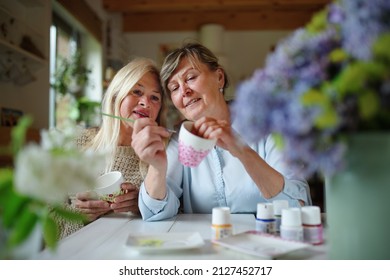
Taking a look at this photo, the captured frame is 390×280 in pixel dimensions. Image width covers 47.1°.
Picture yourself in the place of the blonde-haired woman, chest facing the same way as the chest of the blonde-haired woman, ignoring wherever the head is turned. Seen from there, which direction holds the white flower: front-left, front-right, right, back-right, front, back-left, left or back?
front

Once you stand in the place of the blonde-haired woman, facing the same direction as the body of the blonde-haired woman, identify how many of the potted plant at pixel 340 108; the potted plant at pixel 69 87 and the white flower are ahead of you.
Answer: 2

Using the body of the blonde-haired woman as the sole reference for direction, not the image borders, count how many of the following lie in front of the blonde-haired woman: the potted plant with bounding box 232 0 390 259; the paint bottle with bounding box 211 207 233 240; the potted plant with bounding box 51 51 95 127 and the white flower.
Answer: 3

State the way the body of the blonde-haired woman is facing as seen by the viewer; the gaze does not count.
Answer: toward the camera

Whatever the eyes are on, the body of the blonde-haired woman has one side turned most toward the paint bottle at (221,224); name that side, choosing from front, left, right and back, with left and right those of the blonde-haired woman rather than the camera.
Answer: front

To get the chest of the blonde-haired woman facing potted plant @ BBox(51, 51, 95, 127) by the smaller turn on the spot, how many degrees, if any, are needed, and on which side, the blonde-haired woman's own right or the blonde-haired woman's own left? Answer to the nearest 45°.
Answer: approximately 180°

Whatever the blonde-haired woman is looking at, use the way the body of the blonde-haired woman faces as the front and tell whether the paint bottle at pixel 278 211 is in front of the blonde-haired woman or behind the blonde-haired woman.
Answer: in front

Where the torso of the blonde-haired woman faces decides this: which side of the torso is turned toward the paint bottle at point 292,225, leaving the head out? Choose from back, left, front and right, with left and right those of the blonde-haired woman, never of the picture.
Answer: front

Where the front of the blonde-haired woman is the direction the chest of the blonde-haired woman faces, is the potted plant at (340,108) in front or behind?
in front

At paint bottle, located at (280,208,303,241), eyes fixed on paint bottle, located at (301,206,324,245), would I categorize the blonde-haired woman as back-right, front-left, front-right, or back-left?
back-left

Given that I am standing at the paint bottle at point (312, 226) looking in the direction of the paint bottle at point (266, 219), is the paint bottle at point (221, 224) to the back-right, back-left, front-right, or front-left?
front-left

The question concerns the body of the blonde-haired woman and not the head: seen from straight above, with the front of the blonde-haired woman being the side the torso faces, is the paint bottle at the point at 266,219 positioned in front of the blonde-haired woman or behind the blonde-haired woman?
in front

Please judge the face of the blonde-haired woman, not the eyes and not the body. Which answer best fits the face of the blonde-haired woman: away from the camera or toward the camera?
toward the camera
